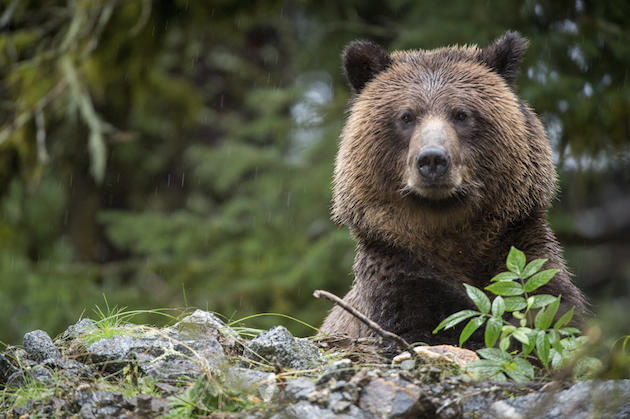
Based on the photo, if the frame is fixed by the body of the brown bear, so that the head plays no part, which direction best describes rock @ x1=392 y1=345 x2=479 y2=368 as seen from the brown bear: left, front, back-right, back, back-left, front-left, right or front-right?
front

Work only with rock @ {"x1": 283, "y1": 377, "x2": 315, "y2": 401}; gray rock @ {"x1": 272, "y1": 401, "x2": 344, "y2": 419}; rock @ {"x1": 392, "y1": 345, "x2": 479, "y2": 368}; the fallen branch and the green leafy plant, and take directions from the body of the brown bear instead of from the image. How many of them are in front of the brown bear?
5

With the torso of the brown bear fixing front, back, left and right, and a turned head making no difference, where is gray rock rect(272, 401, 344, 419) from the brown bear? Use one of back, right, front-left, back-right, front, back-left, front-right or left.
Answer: front

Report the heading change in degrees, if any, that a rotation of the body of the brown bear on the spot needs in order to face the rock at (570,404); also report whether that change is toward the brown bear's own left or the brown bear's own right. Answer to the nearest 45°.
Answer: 0° — it already faces it

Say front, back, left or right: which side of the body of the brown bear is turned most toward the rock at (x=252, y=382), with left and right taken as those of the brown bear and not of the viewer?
front

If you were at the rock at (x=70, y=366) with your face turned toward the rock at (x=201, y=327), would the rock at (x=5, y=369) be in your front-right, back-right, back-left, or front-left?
back-left

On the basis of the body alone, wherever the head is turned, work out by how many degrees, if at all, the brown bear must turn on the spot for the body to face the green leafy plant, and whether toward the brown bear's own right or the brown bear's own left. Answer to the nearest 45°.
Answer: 0° — it already faces it

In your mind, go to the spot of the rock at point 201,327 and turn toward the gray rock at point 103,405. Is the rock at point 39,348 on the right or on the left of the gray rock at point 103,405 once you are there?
right

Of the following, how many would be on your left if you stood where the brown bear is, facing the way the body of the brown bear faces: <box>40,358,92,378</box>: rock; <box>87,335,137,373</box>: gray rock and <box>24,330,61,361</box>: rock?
0

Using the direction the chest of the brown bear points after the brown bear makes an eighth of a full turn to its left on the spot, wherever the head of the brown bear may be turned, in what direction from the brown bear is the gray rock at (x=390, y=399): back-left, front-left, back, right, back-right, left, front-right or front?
front-right

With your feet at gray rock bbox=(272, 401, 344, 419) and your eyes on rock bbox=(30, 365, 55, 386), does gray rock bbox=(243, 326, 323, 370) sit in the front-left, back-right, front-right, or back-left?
front-right

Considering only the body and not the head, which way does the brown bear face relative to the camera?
toward the camera

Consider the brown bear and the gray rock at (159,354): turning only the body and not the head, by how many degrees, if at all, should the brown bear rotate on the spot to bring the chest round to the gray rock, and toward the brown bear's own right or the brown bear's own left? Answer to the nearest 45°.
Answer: approximately 45° to the brown bear's own right

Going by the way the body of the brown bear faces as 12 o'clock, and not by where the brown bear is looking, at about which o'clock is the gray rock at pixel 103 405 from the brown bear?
The gray rock is roughly at 1 o'clock from the brown bear.

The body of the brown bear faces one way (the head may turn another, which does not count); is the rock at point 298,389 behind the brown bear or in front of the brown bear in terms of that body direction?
in front

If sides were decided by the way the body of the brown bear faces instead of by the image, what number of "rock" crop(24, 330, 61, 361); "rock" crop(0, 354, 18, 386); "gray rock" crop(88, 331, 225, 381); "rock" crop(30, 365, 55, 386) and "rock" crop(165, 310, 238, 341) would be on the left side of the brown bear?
0

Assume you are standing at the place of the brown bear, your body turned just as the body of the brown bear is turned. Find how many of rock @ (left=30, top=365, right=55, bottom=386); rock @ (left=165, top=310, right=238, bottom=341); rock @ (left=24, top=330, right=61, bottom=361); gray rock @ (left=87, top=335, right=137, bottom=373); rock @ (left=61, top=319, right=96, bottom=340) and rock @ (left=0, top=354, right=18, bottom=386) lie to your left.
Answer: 0

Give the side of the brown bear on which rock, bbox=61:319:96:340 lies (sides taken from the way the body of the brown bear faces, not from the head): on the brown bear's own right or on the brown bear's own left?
on the brown bear's own right
